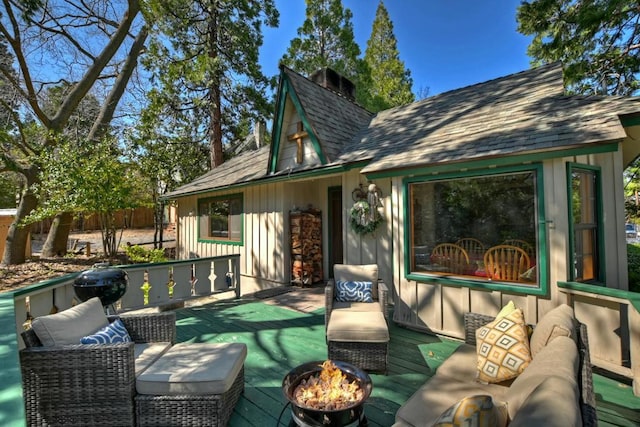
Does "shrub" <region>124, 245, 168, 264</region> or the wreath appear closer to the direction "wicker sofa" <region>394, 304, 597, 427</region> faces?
the shrub

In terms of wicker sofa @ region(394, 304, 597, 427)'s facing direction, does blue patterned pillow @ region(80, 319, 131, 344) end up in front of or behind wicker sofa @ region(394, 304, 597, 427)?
in front

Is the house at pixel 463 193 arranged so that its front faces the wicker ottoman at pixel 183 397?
yes

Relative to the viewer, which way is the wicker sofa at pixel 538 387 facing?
to the viewer's left

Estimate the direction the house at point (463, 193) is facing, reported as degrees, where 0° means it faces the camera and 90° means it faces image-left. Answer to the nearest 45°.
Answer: approximately 45°

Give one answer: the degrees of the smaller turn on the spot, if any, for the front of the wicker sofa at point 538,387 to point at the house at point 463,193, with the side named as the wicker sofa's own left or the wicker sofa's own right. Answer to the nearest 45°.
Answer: approximately 90° to the wicker sofa's own right

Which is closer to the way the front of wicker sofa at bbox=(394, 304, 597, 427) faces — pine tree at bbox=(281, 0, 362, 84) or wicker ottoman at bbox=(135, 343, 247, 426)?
the wicker ottoman

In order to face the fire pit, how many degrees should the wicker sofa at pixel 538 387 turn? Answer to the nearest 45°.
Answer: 0° — it already faces it

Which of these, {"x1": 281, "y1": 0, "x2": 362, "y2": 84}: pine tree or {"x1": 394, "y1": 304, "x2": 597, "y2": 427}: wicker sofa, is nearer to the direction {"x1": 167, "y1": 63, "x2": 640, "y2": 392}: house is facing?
the wicker sofa

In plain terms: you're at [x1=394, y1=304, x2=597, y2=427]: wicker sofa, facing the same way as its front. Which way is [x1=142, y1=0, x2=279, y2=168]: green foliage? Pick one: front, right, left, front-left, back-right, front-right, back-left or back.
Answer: front-right

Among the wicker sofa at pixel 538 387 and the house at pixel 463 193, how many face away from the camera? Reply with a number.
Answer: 0

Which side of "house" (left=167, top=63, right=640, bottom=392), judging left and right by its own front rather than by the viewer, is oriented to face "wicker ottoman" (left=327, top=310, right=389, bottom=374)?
front

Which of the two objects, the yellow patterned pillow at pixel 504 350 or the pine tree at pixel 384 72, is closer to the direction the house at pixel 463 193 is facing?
the yellow patterned pillow

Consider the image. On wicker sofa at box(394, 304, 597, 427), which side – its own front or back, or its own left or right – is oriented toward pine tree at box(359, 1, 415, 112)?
right
